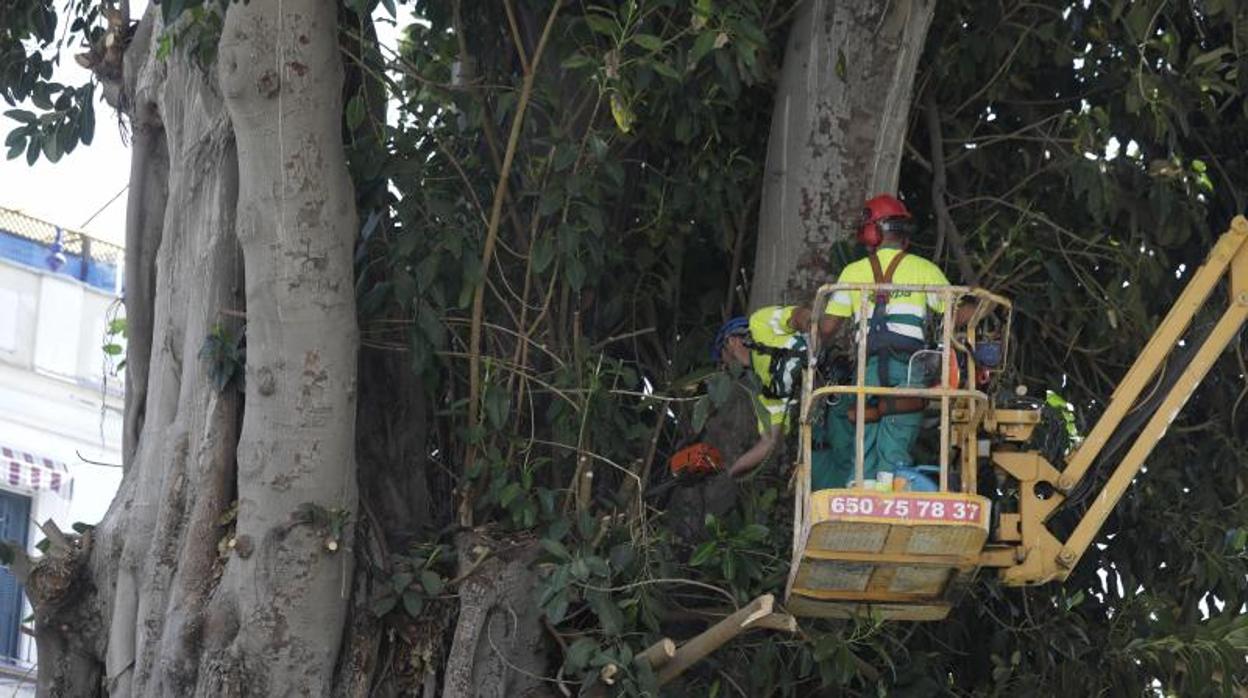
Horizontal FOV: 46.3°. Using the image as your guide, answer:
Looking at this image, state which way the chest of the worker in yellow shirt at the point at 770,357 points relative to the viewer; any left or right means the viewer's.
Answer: facing to the left of the viewer

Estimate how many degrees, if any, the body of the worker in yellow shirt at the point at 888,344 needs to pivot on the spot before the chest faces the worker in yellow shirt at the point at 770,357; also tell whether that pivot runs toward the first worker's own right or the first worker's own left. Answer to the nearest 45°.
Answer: approximately 45° to the first worker's own left

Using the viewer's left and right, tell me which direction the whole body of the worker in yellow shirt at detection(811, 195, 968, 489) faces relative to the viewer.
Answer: facing away from the viewer

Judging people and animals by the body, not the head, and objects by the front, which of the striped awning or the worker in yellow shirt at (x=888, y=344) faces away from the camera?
the worker in yellow shirt
